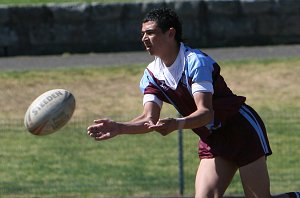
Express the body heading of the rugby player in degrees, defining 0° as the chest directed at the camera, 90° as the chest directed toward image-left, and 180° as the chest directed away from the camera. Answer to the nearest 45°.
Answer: approximately 45°

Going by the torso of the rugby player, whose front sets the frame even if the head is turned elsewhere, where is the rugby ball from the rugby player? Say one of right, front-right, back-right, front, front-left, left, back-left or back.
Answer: front-right

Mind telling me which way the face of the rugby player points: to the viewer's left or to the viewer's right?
to the viewer's left
